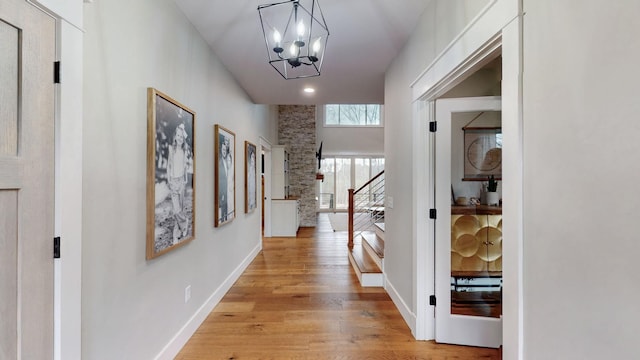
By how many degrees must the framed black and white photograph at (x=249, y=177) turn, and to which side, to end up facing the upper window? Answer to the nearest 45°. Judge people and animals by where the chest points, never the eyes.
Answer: approximately 45° to its left

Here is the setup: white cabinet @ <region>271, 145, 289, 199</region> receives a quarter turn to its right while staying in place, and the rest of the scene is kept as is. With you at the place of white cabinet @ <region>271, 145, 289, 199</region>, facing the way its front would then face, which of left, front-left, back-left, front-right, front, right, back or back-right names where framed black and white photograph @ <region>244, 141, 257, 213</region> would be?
front

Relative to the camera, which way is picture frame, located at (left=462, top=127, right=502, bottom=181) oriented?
toward the camera

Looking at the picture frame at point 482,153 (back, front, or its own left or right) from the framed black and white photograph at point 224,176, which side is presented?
right

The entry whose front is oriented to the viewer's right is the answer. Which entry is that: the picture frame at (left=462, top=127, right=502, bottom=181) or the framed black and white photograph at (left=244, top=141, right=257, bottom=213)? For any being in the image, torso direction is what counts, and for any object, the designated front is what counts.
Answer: the framed black and white photograph

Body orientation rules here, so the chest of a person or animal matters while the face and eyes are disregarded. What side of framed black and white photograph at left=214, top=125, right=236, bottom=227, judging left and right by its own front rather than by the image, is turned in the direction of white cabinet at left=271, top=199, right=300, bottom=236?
left

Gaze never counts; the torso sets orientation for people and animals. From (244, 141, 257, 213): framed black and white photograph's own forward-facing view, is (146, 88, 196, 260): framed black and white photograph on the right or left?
on its right

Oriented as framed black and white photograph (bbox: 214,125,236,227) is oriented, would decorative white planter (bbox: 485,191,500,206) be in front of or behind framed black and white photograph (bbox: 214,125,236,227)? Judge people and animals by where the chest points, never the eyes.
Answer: in front

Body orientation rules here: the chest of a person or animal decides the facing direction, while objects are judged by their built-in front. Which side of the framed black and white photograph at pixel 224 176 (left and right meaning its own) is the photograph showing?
right

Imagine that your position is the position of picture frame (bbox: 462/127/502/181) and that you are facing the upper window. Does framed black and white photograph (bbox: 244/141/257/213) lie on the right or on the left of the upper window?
left

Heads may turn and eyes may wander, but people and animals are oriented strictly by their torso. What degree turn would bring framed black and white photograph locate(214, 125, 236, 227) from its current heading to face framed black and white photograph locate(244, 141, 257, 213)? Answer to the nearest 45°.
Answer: approximately 90° to its left

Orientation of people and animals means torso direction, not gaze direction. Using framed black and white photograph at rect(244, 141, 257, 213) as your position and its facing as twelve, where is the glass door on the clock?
The glass door is roughly at 2 o'clock from the framed black and white photograph.

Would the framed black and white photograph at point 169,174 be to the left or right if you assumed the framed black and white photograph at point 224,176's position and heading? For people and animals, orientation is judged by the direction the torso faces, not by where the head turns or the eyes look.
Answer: on its right

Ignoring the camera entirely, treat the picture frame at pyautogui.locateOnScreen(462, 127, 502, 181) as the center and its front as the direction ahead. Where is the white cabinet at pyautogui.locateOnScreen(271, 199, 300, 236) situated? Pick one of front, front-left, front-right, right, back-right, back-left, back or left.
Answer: back-right
